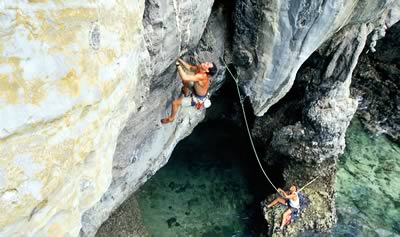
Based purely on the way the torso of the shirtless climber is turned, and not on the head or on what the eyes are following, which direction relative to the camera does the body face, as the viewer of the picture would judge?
to the viewer's left

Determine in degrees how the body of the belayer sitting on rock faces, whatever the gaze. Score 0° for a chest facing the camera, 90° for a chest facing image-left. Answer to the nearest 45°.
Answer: approximately 90°

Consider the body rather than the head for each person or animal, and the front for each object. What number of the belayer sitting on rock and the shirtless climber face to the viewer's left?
2
